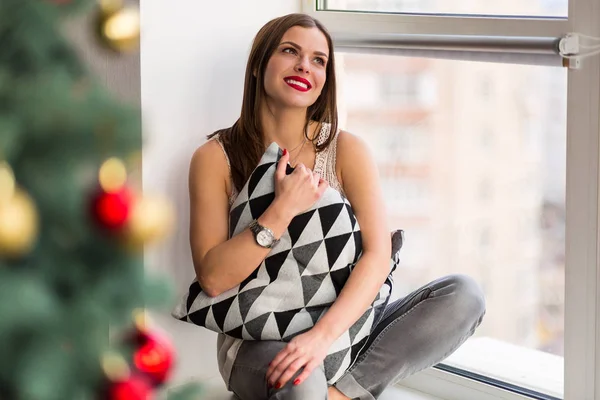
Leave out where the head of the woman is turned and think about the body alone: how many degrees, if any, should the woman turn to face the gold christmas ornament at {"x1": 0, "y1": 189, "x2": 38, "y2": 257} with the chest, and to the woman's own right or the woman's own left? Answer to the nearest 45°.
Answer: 0° — they already face it

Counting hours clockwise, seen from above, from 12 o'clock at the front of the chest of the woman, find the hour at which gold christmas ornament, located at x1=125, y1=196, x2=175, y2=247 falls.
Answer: The gold christmas ornament is roughly at 12 o'clock from the woman.

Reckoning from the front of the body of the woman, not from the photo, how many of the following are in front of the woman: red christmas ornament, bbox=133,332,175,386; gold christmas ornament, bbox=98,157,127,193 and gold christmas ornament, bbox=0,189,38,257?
3

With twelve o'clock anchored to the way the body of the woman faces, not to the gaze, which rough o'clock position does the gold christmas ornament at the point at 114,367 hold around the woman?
The gold christmas ornament is roughly at 12 o'clock from the woman.

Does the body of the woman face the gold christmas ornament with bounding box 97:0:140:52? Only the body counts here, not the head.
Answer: yes

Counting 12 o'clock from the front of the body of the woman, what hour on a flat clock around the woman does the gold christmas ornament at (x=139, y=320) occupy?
The gold christmas ornament is roughly at 12 o'clock from the woman.

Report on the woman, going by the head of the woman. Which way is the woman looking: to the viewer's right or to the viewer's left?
to the viewer's right

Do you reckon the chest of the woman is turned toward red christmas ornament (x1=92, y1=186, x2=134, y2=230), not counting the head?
yes

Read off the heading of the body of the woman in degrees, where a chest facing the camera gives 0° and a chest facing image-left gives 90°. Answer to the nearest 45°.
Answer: approximately 0°
